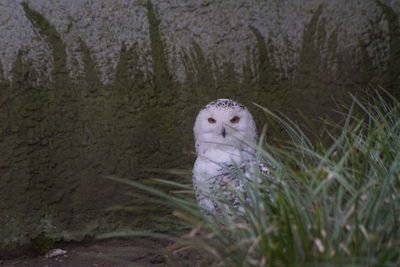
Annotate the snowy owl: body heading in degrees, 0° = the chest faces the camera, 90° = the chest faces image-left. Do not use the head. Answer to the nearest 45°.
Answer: approximately 0°
